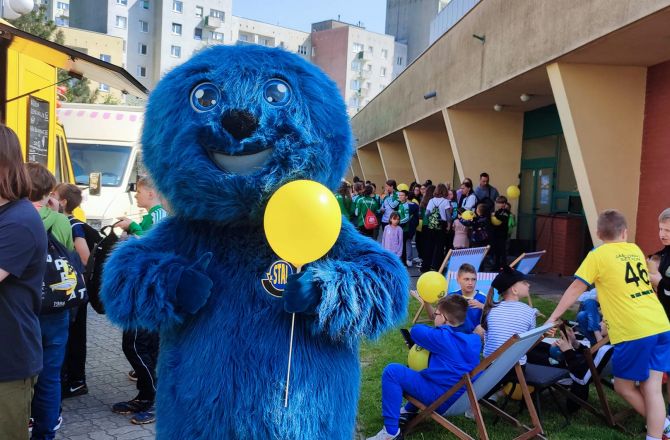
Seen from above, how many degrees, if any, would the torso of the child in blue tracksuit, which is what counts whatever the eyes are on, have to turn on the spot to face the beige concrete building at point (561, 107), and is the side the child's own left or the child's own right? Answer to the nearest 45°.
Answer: approximately 90° to the child's own right

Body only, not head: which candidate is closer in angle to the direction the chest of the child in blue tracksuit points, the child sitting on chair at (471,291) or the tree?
the tree

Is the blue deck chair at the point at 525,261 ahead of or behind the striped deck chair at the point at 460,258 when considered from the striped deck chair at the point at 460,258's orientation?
behind

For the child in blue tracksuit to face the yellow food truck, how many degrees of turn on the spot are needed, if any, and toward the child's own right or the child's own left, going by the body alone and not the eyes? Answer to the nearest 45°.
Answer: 0° — they already face it

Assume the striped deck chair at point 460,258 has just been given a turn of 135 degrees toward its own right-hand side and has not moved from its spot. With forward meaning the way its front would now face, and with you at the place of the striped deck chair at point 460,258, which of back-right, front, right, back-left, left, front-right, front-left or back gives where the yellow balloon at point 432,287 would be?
back

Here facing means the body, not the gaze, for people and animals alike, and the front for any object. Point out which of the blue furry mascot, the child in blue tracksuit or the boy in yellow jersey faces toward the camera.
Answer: the blue furry mascot

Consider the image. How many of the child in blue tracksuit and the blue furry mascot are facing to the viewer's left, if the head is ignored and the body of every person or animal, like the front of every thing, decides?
1

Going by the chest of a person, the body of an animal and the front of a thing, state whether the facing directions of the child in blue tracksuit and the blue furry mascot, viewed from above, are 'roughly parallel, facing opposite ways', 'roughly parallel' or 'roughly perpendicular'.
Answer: roughly perpendicular

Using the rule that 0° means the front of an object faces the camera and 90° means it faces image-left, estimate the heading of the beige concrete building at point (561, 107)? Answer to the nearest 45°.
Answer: approximately 45°

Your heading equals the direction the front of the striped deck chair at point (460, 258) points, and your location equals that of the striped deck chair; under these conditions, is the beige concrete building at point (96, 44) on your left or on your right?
on your right

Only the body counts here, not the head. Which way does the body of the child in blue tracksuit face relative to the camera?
to the viewer's left

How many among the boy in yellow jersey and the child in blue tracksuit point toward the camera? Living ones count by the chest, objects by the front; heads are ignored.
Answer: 0

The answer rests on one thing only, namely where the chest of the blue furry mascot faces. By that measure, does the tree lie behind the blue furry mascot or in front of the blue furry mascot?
behind

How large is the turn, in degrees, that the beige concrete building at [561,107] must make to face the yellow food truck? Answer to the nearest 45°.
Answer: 0° — it already faces it

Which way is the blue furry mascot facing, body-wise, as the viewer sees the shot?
toward the camera

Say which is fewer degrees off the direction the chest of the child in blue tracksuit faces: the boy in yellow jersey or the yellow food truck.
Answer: the yellow food truck

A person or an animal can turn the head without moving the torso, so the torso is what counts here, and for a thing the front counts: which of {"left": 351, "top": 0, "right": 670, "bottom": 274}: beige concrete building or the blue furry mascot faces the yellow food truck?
the beige concrete building

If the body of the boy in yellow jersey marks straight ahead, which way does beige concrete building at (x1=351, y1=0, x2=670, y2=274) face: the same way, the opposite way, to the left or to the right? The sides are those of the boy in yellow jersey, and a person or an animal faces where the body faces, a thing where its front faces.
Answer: to the left

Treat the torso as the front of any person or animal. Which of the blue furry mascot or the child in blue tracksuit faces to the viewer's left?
the child in blue tracksuit

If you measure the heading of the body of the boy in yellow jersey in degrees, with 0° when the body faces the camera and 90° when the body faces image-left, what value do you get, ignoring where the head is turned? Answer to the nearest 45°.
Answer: approximately 135°

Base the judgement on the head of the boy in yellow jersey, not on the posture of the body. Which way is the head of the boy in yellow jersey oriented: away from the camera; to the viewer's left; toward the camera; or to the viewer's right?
away from the camera

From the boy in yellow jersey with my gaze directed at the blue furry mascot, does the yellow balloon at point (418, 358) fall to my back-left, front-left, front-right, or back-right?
front-right
